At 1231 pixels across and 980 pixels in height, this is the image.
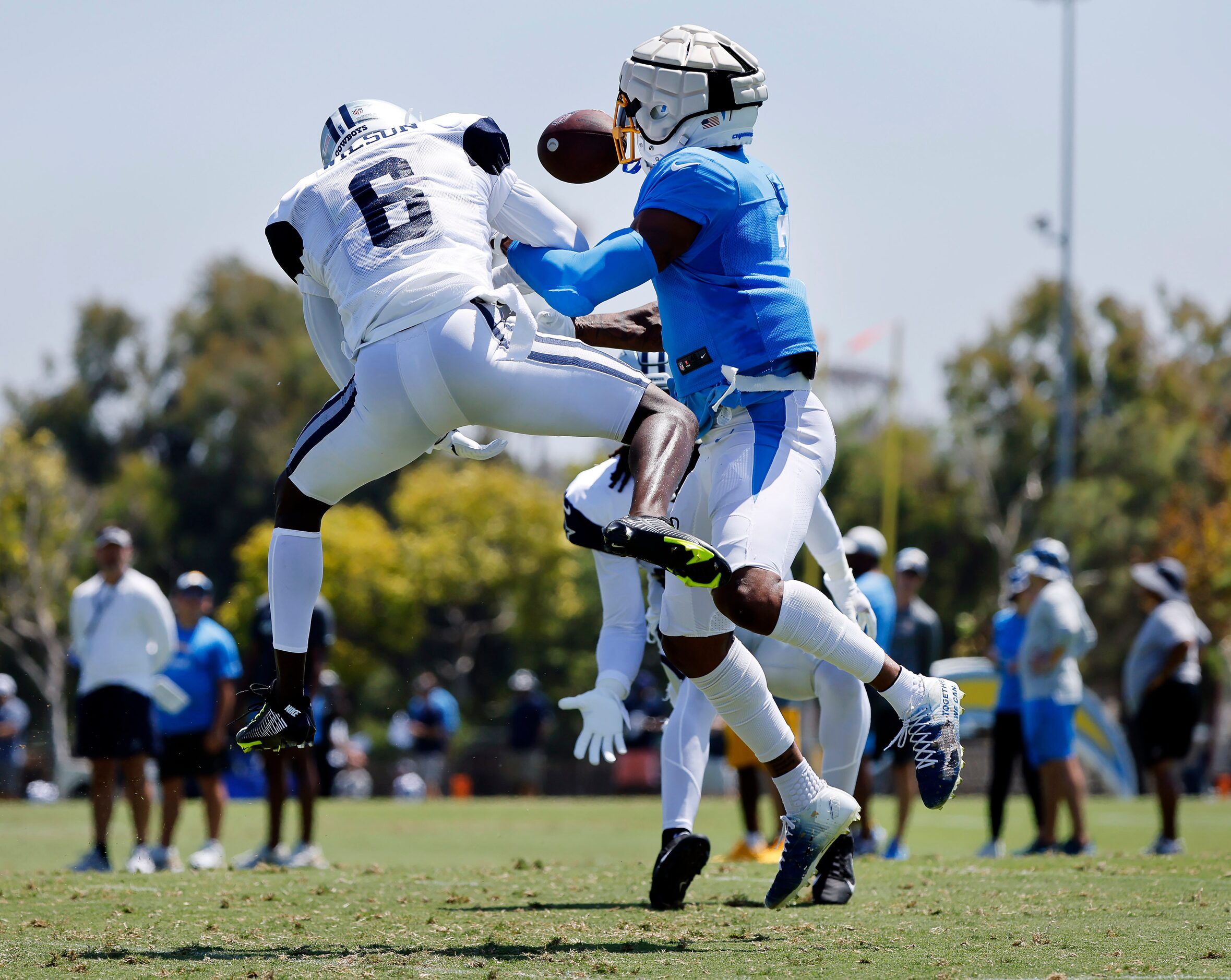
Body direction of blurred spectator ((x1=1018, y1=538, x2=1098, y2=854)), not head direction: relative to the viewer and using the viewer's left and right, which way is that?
facing to the left of the viewer

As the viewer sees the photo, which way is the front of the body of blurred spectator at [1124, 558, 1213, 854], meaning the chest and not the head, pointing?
to the viewer's left

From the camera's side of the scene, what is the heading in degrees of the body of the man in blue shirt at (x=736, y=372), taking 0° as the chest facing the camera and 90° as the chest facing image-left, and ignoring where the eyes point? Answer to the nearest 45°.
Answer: approximately 90°

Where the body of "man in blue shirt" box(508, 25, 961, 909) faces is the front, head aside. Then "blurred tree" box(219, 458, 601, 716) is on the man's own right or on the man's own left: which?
on the man's own right

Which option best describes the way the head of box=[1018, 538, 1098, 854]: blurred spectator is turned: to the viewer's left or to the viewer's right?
to the viewer's left
